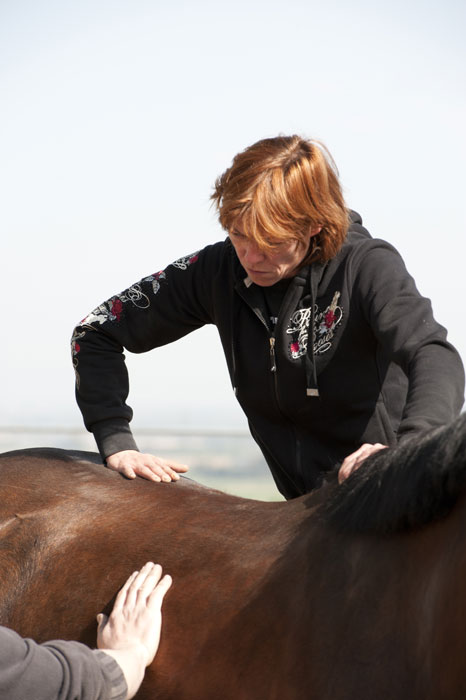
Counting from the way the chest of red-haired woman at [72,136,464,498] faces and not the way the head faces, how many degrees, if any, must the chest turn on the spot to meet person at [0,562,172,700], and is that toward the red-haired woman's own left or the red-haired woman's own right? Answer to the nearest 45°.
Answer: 0° — they already face them

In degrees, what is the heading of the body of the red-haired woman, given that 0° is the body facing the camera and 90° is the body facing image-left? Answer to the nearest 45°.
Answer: approximately 45°

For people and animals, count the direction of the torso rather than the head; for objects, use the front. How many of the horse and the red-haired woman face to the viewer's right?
1

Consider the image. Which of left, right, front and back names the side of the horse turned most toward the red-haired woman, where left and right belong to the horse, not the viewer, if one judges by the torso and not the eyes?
left

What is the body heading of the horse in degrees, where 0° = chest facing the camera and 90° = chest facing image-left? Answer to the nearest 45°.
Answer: approximately 270°
